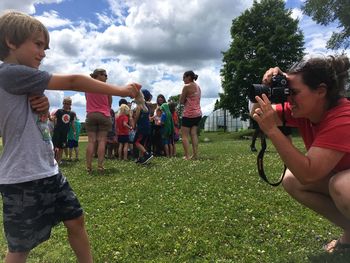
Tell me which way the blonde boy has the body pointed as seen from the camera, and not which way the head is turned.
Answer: to the viewer's right

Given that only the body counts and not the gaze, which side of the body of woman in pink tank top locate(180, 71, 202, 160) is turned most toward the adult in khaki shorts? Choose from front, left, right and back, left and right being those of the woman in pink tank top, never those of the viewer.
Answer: left

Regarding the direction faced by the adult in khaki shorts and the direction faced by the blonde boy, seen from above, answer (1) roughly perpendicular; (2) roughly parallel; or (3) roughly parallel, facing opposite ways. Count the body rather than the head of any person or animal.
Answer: roughly perpendicular

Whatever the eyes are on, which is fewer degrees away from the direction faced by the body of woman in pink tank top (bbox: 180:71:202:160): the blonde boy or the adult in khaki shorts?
the adult in khaki shorts

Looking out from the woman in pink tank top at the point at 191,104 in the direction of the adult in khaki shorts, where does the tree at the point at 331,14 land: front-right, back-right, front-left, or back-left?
back-right

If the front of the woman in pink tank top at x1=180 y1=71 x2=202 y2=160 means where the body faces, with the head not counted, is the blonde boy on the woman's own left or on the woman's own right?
on the woman's own left

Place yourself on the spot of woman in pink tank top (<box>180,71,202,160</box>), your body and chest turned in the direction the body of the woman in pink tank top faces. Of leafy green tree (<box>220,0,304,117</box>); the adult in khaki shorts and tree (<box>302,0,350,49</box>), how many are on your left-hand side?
1
